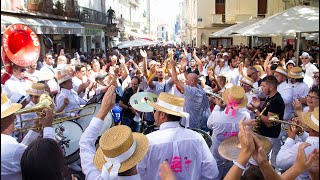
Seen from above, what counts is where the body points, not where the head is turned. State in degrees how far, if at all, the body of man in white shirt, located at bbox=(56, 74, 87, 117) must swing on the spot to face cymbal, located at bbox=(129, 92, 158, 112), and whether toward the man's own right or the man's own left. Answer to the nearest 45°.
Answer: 0° — they already face it

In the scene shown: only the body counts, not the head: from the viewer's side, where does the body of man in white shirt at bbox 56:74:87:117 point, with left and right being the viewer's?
facing to the right of the viewer

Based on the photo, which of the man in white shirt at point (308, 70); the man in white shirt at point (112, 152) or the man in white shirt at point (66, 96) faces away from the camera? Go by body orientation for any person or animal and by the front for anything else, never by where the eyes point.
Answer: the man in white shirt at point (112, 152)

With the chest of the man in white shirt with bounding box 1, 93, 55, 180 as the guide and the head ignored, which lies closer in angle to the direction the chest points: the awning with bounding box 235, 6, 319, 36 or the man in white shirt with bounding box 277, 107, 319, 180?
the awning

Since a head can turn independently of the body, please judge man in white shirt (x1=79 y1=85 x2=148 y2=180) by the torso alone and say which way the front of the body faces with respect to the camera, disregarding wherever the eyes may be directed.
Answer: away from the camera

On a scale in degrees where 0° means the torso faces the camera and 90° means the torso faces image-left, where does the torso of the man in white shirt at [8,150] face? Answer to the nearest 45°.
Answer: approximately 225°

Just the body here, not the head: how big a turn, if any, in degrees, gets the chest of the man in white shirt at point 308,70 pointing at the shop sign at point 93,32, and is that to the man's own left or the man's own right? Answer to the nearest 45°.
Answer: approximately 90° to the man's own right

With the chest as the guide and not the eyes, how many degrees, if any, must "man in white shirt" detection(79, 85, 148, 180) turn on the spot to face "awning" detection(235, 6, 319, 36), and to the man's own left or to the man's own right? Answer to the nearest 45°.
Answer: approximately 45° to the man's own right
